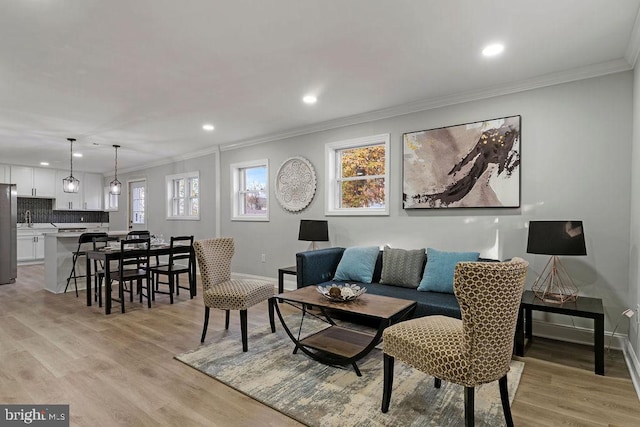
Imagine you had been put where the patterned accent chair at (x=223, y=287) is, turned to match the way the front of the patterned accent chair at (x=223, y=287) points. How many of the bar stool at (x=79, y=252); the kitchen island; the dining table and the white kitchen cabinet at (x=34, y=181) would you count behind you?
4

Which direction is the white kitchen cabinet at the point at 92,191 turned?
toward the camera

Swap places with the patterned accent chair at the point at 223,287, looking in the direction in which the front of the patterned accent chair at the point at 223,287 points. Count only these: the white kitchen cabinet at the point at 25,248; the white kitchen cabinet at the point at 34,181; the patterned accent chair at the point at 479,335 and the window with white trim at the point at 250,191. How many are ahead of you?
1

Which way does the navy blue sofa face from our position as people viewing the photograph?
facing the viewer and to the left of the viewer

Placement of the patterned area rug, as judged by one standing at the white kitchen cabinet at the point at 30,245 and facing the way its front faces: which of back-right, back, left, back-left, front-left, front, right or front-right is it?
front

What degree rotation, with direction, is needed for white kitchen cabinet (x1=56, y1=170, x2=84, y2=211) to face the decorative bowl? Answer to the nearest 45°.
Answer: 0° — it already faces it

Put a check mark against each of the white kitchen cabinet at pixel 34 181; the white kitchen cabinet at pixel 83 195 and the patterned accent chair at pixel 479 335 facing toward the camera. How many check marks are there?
2

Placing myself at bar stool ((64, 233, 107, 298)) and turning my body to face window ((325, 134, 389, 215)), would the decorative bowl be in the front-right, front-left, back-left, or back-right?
front-right

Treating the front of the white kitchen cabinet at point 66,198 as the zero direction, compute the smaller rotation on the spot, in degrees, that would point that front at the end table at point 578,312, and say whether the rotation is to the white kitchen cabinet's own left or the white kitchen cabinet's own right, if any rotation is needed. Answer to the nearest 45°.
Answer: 0° — it already faces it

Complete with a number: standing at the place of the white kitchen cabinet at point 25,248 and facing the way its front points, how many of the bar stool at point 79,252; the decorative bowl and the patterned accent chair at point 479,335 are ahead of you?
3

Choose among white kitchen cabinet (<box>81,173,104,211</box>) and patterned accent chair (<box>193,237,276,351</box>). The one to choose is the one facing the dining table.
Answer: the white kitchen cabinet

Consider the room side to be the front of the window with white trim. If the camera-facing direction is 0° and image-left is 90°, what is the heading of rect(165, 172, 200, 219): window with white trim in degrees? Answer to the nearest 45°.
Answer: approximately 45°

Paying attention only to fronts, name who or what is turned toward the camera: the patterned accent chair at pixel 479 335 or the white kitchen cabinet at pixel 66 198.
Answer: the white kitchen cabinet

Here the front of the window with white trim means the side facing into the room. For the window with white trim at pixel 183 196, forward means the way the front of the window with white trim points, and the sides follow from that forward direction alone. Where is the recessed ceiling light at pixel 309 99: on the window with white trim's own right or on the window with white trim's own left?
on the window with white trim's own left

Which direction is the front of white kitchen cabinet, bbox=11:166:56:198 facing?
toward the camera

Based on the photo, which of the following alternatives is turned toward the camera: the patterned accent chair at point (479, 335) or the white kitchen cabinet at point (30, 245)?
the white kitchen cabinet

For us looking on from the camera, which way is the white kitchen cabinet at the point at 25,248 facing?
facing the viewer
